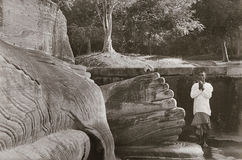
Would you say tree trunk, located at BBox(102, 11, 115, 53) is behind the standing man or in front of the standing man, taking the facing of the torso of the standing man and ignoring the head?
behind

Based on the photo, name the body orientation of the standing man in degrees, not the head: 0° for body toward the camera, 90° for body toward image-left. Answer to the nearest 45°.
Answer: approximately 0°
